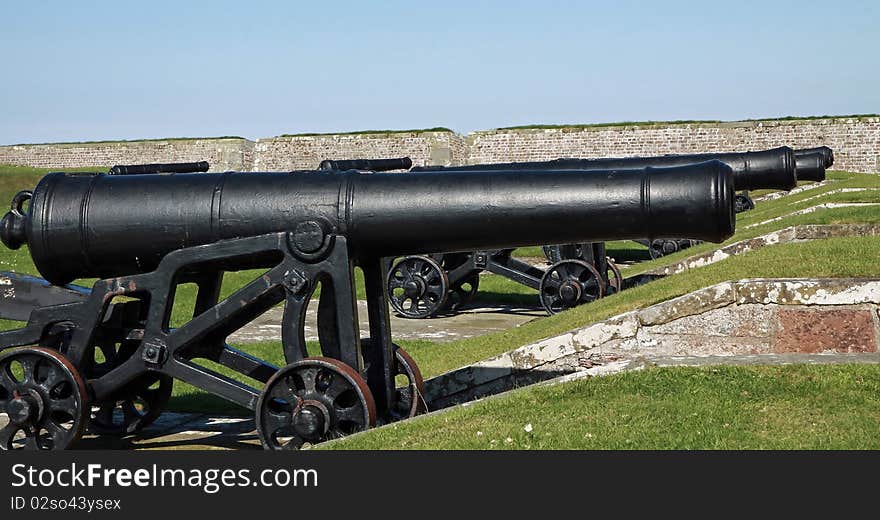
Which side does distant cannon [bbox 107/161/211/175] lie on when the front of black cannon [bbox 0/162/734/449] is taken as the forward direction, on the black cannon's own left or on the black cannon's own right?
on the black cannon's own left

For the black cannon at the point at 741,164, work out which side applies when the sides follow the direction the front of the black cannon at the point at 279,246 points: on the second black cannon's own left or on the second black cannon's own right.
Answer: on the second black cannon's own left

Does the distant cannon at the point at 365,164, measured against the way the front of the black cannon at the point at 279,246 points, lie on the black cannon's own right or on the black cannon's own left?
on the black cannon's own left

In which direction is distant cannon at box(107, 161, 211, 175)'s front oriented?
to the viewer's right

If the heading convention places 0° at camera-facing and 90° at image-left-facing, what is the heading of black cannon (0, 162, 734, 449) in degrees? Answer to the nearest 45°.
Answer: approximately 270°

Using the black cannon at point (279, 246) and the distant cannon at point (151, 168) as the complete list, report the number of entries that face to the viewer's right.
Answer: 2

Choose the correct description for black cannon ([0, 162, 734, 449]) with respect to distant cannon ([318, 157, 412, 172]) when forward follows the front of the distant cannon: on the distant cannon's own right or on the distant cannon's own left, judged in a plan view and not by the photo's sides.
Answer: on the distant cannon's own right

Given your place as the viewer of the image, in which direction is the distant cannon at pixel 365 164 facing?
facing to the right of the viewer

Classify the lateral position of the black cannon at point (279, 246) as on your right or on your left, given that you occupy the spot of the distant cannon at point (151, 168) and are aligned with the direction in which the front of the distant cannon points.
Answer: on your right

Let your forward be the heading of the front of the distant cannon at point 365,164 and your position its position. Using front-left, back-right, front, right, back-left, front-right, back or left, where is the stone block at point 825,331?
front-right

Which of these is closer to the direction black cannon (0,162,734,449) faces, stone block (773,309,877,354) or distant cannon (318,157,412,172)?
the stone block

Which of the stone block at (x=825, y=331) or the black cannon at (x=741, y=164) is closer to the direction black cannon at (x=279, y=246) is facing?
the stone block
